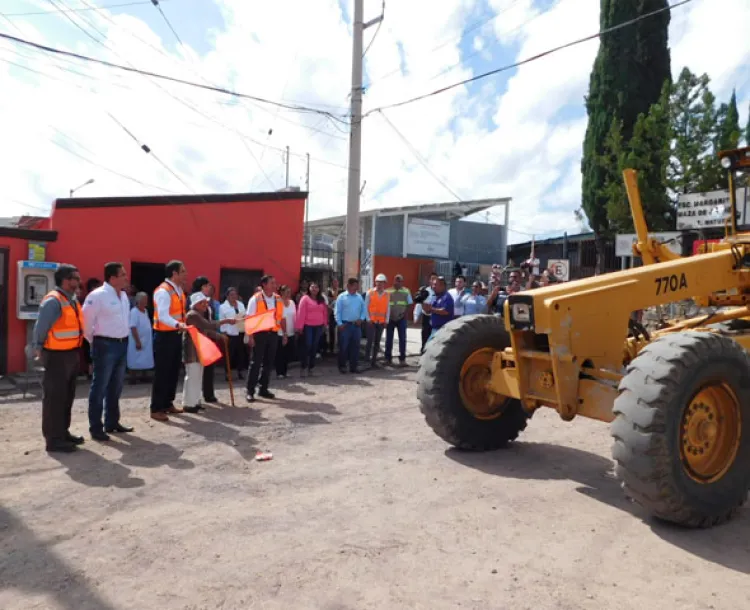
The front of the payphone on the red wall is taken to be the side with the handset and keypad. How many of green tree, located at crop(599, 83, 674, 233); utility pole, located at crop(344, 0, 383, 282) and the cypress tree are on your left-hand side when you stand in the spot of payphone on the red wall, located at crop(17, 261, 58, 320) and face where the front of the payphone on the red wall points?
3

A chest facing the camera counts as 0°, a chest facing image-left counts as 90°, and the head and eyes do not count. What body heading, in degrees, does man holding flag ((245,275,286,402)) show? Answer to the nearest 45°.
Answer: approximately 315°

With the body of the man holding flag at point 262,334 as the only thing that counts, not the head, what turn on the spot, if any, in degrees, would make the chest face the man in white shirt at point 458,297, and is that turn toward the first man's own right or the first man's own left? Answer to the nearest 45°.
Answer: approximately 90° to the first man's own left

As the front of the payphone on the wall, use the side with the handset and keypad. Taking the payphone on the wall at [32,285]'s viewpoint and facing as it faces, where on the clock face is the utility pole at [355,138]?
The utility pole is roughly at 9 o'clock from the payphone on the wall.

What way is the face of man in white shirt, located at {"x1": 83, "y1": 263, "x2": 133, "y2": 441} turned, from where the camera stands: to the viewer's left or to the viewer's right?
to the viewer's right

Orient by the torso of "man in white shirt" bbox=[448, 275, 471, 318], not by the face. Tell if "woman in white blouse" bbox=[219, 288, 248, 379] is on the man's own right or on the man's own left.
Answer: on the man's own right

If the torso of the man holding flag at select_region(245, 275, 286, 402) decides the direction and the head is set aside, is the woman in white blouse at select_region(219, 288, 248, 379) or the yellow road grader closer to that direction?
the yellow road grader

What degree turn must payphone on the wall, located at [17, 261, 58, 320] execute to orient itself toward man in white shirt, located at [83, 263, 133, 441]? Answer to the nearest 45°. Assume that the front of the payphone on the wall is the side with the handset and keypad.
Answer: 0° — it already faces them

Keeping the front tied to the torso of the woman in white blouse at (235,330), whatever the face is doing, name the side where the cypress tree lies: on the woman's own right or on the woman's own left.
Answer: on the woman's own left
